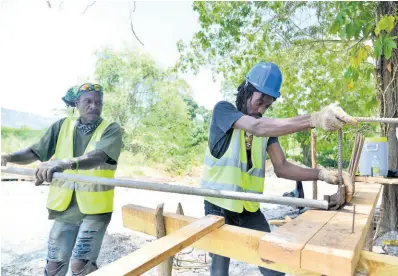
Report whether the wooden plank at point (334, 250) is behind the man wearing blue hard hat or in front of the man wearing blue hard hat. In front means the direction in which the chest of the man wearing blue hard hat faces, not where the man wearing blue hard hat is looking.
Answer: in front

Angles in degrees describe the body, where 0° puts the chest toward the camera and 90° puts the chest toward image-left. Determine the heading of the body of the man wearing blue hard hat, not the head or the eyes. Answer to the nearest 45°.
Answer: approximately 315°

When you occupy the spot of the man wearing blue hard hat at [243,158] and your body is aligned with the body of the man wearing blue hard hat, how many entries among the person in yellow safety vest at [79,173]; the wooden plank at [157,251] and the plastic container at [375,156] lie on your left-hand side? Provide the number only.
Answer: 1

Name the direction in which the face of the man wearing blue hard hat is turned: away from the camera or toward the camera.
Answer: toward the camera

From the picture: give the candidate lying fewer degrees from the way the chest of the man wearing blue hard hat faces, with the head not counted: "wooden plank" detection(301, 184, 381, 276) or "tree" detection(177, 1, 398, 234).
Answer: the wooden plank

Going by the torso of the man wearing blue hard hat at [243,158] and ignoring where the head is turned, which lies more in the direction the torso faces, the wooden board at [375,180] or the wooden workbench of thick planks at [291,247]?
the wooden workbench of thick planks

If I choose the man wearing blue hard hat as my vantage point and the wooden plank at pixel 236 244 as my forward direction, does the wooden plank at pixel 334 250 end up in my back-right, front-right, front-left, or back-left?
front-left

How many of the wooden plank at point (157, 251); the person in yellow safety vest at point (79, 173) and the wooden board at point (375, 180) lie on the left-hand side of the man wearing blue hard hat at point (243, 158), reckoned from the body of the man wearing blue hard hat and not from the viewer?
1

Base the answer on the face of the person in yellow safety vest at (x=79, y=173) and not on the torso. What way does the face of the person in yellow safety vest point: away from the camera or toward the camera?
toward the camera

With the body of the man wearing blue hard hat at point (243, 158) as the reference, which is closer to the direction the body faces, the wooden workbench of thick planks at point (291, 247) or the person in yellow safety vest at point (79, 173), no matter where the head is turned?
the wooden workbench of thick planks

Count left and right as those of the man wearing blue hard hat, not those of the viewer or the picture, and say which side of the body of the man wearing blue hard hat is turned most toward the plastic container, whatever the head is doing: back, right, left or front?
left

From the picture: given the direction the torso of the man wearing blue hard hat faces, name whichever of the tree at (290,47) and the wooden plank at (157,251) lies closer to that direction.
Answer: the wooden plank
